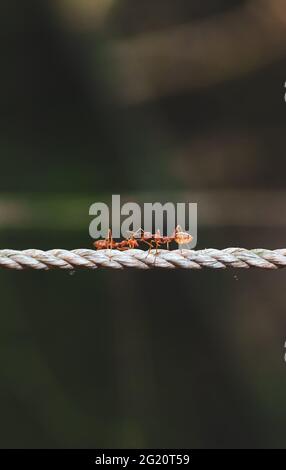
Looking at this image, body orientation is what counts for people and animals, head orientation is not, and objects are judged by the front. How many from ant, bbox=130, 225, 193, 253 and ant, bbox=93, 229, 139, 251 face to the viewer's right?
1

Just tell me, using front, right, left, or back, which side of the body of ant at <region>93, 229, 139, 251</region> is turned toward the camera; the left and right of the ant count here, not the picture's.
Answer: right

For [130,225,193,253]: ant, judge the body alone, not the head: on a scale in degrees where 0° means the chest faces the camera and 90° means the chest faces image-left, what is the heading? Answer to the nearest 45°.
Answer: approximately 90°

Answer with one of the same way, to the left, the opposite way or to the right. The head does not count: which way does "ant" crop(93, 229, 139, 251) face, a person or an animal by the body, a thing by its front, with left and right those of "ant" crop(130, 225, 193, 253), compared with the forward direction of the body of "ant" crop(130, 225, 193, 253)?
the opposite way
